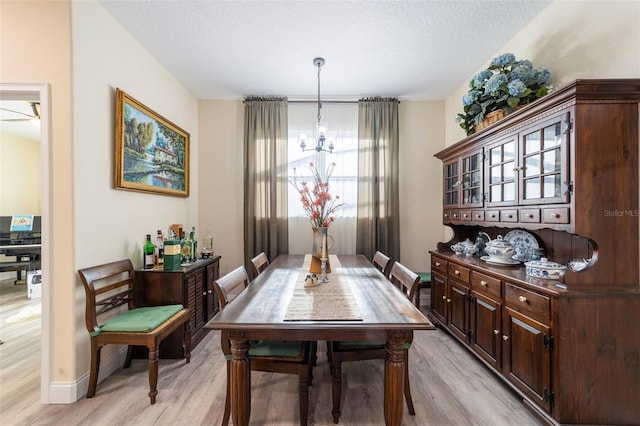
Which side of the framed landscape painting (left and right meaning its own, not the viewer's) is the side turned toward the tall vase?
front

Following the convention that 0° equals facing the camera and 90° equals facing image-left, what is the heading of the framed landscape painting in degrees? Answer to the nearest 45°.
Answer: approximately 315°

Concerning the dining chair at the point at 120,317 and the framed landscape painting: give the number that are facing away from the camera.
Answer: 0

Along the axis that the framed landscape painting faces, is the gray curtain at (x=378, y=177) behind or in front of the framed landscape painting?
in front

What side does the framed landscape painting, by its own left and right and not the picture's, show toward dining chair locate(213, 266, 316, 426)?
front

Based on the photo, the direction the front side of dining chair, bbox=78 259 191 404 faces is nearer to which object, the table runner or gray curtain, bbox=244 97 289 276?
the table runner

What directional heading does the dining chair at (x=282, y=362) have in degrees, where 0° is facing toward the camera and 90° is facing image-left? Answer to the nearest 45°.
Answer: approximately 270°

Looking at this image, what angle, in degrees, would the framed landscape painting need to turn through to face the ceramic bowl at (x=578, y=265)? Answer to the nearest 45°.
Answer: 0° — it already faces it

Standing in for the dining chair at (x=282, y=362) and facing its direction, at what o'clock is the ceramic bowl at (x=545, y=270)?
The ceramic bowl is roughly at 12 o'clock from the dining chair.

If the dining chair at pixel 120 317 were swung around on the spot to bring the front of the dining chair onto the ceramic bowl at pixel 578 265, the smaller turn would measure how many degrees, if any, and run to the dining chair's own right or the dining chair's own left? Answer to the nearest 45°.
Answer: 0° — it already faces it

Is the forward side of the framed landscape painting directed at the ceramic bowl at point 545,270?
yes
